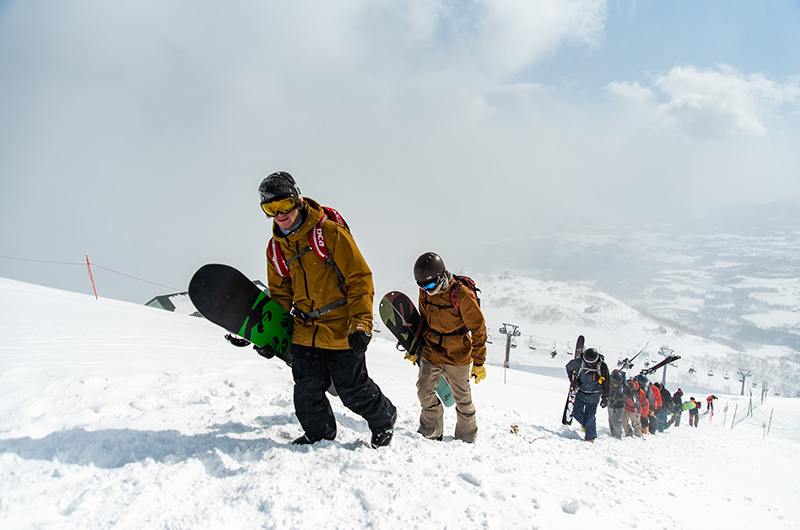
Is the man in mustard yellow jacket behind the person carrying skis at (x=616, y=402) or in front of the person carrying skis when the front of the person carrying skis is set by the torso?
in front

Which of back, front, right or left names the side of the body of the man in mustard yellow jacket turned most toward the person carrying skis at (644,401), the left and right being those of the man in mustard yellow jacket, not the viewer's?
back

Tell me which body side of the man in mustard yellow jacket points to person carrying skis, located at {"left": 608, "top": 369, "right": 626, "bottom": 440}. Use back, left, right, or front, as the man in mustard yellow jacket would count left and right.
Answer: back

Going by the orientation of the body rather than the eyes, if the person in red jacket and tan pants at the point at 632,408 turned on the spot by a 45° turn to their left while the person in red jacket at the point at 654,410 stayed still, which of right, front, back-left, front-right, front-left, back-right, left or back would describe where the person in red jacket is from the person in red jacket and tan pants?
back

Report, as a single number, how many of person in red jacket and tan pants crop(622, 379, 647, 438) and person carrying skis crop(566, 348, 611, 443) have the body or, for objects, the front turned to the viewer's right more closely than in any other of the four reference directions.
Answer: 0

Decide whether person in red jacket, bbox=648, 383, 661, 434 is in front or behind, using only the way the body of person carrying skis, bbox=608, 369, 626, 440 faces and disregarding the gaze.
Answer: behind

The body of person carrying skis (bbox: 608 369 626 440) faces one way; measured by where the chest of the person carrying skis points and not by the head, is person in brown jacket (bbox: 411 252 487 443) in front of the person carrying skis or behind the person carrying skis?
in front

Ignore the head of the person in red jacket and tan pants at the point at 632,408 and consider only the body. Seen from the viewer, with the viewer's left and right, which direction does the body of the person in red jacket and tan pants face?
facing the viewer and to the left of the viewer

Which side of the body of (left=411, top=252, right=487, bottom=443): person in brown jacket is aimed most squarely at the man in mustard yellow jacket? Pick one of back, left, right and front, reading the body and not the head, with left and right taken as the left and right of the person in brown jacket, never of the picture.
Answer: front

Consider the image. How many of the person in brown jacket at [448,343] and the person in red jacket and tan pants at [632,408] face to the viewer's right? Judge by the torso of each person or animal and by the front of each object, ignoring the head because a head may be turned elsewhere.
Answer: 0

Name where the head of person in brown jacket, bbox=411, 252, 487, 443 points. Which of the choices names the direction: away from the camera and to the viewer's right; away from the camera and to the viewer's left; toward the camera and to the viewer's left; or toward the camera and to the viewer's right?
toward the camera and to the viewer's left

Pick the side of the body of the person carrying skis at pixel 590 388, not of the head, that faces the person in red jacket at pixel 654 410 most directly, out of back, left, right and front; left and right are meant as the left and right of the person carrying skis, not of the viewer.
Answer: back

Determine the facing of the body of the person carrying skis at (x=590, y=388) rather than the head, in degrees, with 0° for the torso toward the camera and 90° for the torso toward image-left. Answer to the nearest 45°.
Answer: approximately 0°

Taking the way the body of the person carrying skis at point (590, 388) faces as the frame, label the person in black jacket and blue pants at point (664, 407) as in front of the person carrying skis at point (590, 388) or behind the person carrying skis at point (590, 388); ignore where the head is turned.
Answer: behind

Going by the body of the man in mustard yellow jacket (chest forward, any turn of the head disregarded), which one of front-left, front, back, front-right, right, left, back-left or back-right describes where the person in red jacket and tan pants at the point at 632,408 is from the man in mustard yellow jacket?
back
